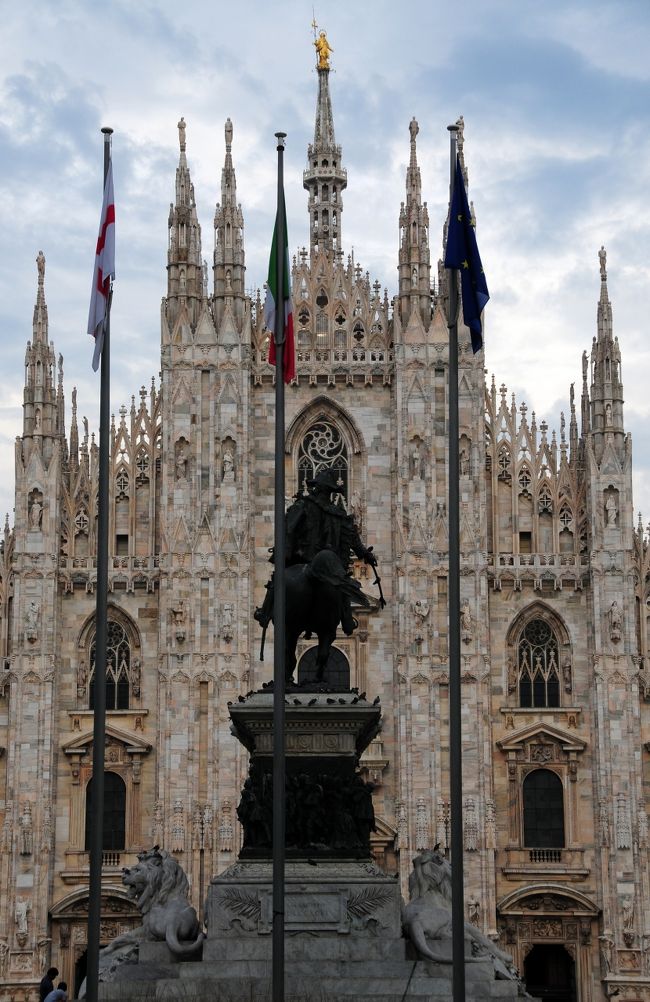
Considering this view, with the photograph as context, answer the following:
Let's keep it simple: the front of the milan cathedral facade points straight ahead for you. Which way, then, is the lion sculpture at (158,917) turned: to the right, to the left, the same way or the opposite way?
to the right

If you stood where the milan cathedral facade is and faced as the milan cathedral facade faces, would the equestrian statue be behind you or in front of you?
in front

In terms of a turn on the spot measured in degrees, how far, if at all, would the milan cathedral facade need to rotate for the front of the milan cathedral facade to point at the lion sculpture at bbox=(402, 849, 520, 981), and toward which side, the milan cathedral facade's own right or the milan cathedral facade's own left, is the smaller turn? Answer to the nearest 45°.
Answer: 0° — it already faces it

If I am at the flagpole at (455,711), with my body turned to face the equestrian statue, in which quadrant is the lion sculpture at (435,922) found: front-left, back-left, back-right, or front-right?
front-right

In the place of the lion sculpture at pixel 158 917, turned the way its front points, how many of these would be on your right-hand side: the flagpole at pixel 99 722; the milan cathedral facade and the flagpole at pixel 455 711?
1

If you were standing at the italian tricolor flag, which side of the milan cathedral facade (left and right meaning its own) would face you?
front

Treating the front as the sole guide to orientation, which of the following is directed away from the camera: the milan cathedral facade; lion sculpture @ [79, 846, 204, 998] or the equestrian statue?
the equestrian statue

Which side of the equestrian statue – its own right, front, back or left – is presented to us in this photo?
back

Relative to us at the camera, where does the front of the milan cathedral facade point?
facing the viewer

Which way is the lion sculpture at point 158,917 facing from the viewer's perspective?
to the viewer's left

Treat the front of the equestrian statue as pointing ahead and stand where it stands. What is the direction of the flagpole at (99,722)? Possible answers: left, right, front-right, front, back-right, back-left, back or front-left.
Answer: back-left

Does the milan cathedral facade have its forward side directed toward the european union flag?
yes
